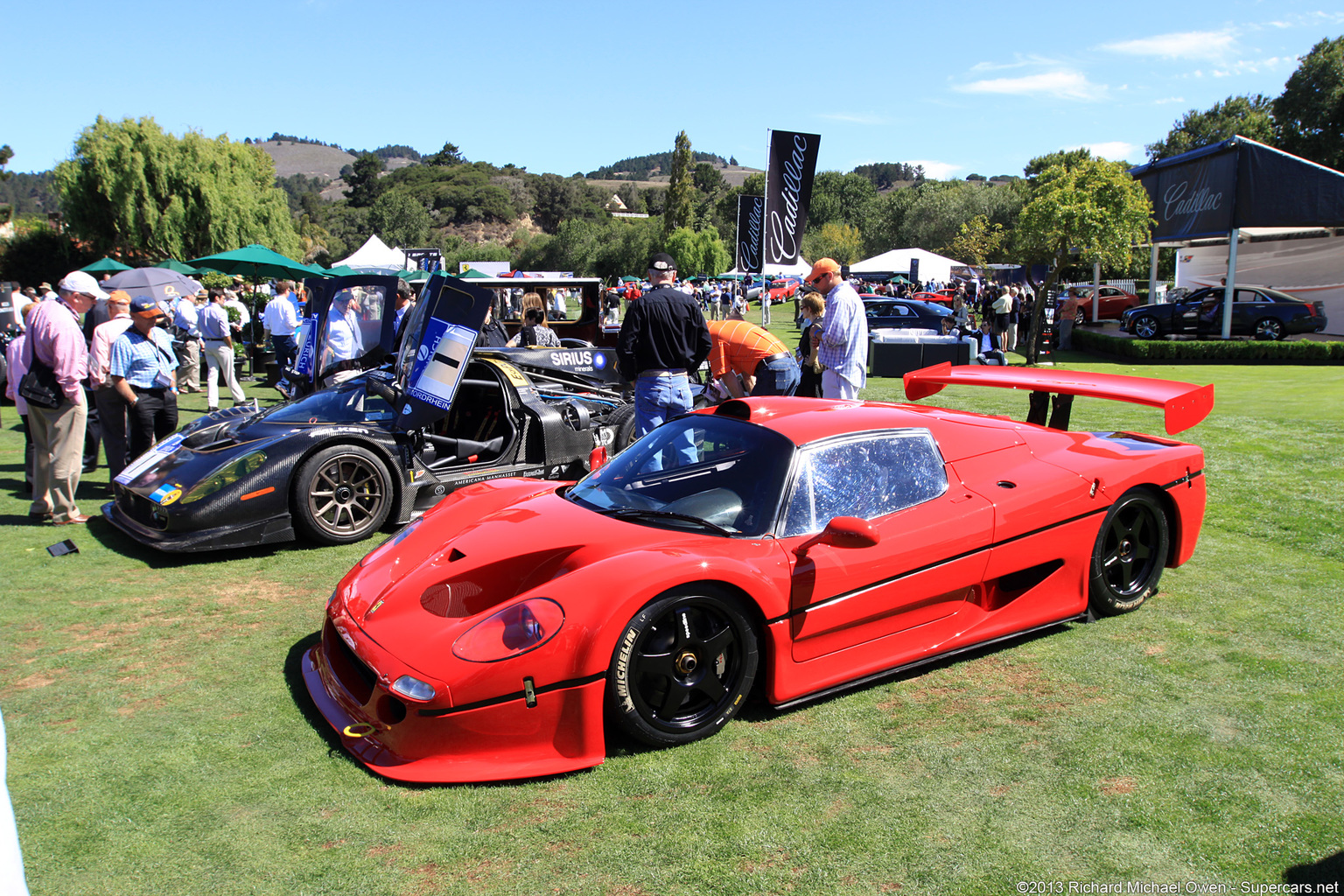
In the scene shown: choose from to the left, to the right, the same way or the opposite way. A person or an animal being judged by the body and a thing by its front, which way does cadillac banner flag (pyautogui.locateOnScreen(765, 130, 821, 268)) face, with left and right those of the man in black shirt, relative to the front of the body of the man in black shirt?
the opposite way

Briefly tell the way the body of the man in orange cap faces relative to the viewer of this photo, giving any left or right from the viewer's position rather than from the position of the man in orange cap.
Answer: facing to the left of the viewer

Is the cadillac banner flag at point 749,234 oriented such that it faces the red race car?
yes

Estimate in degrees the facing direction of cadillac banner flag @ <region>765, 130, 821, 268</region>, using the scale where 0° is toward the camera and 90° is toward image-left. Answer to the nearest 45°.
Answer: approximately 0°

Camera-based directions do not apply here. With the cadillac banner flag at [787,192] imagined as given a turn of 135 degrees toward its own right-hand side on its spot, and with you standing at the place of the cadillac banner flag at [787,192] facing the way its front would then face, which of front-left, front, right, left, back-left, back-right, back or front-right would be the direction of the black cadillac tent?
right

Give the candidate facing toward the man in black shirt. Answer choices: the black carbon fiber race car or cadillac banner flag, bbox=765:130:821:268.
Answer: the cadillac banner flag

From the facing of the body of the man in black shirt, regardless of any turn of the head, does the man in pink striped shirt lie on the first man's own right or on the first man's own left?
on the first man's own left

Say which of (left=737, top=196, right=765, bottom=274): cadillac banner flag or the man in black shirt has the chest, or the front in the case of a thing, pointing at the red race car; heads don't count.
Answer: the cadillac banner flag

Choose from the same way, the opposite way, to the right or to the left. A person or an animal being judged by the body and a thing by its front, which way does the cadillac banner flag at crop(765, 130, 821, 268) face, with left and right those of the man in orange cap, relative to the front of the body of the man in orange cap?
to the left

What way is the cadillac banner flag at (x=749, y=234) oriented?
toward the camera

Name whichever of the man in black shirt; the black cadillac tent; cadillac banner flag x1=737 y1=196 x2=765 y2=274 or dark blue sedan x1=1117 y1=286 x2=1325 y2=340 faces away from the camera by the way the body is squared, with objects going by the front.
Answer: the man in black shirt

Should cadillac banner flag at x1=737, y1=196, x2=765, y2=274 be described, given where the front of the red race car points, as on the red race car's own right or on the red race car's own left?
on the red race car's own right
